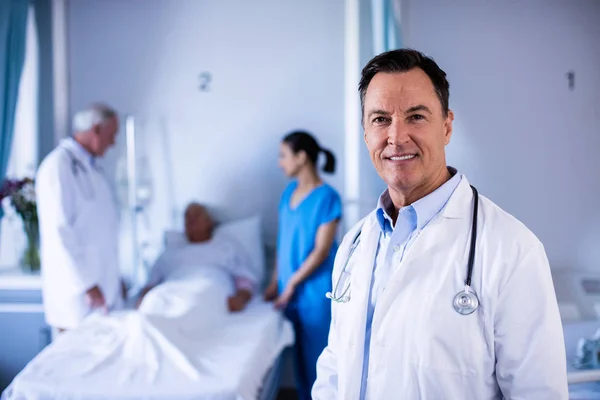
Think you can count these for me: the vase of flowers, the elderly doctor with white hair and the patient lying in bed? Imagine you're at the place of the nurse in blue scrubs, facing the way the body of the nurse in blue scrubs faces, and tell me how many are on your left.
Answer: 0

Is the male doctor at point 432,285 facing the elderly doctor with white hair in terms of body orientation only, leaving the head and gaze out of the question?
no

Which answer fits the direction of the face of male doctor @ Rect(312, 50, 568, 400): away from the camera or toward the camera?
toward the camera

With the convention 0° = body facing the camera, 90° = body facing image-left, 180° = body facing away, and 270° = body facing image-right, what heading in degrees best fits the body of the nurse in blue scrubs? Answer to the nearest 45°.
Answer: approximately 45°

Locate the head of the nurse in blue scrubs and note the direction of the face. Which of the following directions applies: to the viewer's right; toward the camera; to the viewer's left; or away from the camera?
to the viewer's left

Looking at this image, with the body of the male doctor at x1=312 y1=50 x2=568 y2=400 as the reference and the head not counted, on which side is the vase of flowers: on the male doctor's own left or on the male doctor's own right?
on the male doctor's own right

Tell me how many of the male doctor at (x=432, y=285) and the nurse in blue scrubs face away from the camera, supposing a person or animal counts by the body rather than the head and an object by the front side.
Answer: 0

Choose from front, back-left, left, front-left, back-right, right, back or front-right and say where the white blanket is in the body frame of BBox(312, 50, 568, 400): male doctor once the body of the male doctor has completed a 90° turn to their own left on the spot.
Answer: back

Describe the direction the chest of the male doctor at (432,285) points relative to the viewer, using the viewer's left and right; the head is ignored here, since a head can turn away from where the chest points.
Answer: facing the viewer and to the left of the viewer
